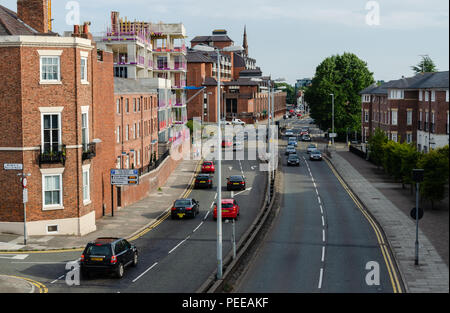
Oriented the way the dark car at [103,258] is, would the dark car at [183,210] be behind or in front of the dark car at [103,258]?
in front

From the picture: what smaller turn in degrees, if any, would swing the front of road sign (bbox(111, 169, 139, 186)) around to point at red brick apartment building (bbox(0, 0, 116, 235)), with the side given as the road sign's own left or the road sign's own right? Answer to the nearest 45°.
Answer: approximately 45° to the road sign's own right

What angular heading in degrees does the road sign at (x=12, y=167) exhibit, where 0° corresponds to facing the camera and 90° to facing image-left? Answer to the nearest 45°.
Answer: approximately 0°

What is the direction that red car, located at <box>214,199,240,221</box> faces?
away from the camera

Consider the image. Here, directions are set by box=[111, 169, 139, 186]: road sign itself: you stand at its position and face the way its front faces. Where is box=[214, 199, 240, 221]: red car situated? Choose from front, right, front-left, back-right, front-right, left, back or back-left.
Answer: left

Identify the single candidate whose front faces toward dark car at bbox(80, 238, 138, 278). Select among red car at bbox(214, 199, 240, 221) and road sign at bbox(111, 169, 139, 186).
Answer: the road sign

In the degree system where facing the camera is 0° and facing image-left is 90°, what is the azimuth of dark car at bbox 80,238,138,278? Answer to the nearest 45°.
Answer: approximately 225°

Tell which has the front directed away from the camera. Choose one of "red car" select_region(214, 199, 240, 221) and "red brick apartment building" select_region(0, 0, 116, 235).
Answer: the red car

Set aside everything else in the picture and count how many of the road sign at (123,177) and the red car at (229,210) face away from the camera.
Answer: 1

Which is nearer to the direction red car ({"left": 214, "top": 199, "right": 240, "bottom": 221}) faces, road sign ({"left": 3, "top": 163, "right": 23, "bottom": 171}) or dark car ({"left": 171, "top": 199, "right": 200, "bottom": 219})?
the dark car

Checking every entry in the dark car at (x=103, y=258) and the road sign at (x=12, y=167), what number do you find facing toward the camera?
1

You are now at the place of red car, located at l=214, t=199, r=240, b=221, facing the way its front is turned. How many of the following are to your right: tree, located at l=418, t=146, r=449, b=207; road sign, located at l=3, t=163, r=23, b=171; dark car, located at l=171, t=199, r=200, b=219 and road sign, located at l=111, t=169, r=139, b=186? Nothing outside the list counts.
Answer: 1

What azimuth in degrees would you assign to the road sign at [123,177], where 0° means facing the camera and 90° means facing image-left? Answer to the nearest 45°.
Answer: approximately 0°

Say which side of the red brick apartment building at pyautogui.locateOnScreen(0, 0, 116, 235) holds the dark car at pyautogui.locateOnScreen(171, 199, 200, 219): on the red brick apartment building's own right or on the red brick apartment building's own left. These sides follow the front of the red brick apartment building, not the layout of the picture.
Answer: on the red brick apartment building's own left

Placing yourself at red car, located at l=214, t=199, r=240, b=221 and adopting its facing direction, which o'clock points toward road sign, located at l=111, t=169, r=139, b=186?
The road sign is roughly at 9 o'clock from the red car.
